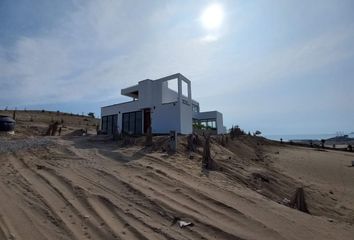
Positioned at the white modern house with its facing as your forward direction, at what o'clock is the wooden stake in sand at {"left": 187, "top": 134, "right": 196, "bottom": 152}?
The wooden stake in sand is roughly at 10 o'clock from the white modern house.

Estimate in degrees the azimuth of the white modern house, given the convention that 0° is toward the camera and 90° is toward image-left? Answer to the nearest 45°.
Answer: approximately 45°
